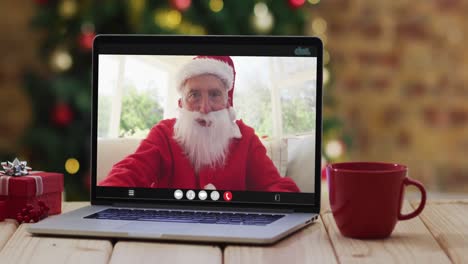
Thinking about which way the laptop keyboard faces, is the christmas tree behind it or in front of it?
behind

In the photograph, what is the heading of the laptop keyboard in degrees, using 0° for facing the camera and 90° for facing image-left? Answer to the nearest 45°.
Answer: approximately 0°
